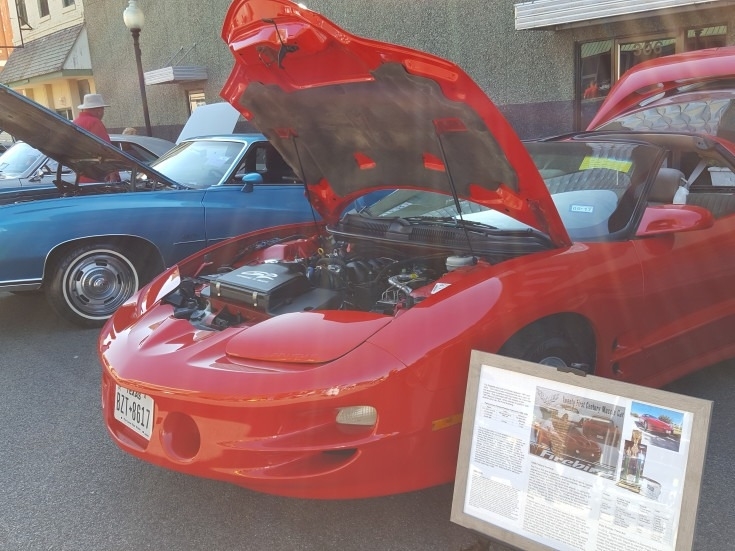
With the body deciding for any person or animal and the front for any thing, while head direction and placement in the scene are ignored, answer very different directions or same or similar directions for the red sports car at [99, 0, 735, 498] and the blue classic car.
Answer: same or similar directions

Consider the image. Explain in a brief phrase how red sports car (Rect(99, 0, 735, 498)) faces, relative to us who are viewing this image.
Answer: facing the viewer and to the left of the viewer

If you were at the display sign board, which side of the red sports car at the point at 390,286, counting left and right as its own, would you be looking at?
left

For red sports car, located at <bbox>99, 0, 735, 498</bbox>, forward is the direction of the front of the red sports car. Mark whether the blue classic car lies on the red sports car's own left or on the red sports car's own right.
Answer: on the red sports car's own right

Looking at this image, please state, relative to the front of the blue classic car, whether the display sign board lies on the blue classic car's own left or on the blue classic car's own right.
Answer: on the blue classic car's own left

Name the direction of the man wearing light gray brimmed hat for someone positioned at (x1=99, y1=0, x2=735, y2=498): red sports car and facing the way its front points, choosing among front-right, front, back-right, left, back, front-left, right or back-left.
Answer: right

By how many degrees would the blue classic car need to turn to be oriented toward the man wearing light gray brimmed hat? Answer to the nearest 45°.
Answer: approximately 90° to its right

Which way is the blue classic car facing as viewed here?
to the viewer's left

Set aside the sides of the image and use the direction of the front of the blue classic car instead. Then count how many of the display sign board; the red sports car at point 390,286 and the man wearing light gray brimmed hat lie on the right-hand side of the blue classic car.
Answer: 1

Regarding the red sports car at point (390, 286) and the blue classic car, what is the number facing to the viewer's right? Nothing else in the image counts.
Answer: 0

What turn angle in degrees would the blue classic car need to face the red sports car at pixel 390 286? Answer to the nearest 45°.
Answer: approximately 90° to its left
